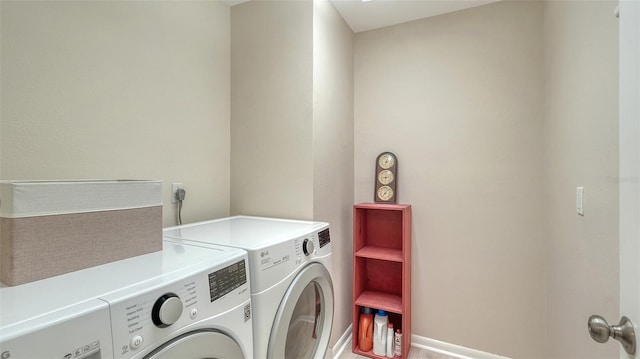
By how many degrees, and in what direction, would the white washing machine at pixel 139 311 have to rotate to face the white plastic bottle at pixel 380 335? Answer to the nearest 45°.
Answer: approximately 45° to its left

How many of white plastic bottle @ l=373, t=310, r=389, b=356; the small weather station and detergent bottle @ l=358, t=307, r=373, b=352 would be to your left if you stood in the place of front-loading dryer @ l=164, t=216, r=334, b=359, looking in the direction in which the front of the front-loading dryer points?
3

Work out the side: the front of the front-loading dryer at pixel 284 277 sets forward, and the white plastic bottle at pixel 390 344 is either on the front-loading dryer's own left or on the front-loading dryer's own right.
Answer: on the front-loading dryer's own left

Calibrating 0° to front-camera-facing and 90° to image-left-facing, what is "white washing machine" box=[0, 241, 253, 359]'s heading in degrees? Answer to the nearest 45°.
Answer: approximately 315°

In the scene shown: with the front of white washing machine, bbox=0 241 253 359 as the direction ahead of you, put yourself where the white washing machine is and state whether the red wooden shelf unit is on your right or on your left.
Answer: on your left

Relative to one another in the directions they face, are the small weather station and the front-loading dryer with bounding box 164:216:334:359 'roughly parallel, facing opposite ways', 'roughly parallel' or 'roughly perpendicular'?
roughly perpendicular

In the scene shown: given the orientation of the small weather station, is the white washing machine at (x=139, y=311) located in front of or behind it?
in front

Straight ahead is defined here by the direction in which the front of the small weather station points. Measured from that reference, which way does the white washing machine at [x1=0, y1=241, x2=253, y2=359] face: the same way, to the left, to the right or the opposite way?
to the left

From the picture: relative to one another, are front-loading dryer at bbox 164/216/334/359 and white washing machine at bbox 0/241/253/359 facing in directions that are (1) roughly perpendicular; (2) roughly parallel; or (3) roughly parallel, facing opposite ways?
roughly parallel

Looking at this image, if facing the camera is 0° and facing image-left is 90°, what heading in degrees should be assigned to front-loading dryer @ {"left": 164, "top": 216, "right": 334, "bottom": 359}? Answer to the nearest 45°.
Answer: approximately 315°

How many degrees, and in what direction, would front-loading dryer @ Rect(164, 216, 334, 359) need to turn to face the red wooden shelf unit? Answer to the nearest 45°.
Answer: approximately 90° to its left

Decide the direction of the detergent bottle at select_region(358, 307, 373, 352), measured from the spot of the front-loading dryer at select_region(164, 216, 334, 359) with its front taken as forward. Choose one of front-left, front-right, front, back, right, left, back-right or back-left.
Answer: left

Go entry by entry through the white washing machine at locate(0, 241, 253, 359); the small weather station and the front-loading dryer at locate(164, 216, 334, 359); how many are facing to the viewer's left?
0

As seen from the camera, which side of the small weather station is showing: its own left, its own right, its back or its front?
front
